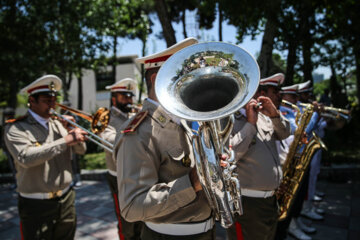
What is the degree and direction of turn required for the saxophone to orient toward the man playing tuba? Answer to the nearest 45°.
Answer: approximately 90° to its right

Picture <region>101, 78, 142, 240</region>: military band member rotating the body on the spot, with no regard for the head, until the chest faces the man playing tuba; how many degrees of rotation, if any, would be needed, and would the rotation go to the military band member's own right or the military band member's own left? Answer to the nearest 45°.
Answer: approximately 45° to the military band member's own right

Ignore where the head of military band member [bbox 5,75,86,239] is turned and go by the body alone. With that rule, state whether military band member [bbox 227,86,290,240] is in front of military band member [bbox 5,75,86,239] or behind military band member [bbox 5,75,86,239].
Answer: in front

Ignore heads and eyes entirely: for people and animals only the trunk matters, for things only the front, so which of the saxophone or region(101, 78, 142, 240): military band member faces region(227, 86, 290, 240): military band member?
region(101, 78, 142, 240): military band member

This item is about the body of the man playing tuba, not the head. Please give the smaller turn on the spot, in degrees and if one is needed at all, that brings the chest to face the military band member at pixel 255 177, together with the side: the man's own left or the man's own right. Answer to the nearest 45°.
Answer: approximately 90° to the man's own left

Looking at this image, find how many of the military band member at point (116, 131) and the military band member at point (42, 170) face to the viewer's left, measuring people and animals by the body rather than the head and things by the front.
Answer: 0

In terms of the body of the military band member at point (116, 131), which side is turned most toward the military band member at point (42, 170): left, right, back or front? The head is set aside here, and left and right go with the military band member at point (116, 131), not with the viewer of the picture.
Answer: right

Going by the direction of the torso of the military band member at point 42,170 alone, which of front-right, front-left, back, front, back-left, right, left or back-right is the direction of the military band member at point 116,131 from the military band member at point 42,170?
left

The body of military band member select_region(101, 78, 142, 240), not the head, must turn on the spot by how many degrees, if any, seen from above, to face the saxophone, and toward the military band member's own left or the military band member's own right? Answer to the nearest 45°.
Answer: approximately 45° to the military band member's own left
